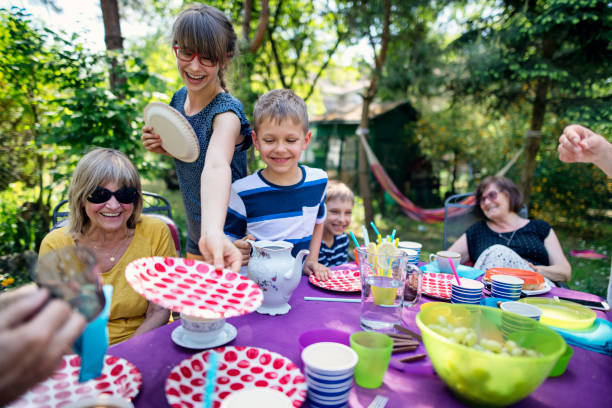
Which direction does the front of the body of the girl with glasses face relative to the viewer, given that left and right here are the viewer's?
facing the viewer and to the left of the viewer

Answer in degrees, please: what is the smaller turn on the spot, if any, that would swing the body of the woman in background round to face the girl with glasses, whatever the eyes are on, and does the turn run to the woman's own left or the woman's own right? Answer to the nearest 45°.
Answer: approximately 45° to the woman's own right

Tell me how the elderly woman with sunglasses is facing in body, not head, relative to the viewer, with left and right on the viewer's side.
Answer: facing the viewer

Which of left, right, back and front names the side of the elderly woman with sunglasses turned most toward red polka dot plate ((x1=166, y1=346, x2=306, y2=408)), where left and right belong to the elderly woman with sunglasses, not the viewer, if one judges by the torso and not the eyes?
front

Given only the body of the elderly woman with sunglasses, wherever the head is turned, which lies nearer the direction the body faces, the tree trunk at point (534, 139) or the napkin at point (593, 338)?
the napkin

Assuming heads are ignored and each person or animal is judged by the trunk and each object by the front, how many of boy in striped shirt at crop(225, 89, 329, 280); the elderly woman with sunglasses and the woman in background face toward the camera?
3

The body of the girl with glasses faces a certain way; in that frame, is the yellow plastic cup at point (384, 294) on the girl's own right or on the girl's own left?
on the girl's own left

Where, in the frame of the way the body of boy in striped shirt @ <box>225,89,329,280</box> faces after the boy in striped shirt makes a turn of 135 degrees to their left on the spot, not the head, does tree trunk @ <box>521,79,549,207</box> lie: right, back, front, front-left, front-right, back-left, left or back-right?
front

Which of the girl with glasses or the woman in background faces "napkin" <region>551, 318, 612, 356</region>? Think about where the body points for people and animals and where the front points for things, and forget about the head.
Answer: the woman in background

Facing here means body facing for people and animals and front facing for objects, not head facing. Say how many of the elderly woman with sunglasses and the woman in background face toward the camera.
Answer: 2

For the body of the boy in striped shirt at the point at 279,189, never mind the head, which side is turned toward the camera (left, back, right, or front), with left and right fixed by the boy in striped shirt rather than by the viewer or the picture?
front

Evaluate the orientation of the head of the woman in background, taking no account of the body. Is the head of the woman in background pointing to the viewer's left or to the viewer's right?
to the viewer's left

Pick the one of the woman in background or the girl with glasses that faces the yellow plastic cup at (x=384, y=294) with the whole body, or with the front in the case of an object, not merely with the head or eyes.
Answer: the woman in background

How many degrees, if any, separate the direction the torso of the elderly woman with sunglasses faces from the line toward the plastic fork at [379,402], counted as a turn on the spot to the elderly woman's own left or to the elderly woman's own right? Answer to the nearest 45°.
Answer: approximately 45° to the elderly woman's own left
